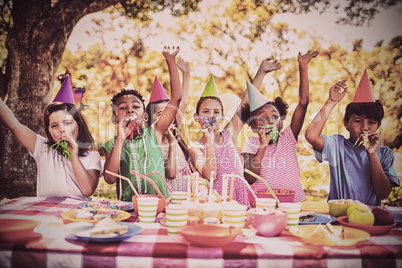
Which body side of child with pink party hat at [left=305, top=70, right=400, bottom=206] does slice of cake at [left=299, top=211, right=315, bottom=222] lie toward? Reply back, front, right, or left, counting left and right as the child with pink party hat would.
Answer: front

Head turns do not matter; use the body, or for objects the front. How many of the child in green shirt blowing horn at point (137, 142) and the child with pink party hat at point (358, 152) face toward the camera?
2

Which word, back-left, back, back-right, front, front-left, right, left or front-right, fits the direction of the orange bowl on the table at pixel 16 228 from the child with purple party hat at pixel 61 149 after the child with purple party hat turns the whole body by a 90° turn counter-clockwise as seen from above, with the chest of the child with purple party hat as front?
right

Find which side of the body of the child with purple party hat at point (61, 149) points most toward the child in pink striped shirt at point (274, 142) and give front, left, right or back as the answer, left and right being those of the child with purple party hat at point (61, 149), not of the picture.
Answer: left

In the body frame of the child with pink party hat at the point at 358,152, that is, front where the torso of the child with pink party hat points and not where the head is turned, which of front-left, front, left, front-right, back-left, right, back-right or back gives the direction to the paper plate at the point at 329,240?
front

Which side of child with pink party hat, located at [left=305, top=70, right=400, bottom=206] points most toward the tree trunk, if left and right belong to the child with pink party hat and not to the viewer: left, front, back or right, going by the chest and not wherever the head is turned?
right

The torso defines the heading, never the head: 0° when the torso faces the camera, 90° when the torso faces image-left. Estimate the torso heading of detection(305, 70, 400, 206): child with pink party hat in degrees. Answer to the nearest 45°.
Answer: approximately 0°

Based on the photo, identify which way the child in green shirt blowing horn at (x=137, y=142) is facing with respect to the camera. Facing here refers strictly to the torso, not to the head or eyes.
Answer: toward the camera

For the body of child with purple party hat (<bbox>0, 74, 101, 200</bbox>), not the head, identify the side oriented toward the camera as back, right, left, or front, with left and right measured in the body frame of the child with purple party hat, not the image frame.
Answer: front

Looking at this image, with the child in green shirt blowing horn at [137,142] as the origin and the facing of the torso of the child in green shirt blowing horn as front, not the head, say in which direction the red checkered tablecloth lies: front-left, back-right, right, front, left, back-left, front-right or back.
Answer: front

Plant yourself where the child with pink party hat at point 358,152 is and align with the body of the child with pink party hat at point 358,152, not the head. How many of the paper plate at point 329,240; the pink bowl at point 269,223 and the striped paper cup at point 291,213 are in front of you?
3

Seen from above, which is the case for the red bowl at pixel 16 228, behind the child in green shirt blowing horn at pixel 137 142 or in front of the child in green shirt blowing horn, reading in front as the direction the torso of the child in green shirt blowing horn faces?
in front

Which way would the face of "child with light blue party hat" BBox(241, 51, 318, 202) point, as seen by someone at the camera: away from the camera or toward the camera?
toward the camera

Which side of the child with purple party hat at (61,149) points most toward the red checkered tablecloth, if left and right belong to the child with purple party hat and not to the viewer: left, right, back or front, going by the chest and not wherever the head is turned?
front

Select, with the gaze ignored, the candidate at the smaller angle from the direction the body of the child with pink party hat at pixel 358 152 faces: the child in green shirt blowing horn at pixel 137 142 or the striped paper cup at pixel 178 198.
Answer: the striped paper cup
